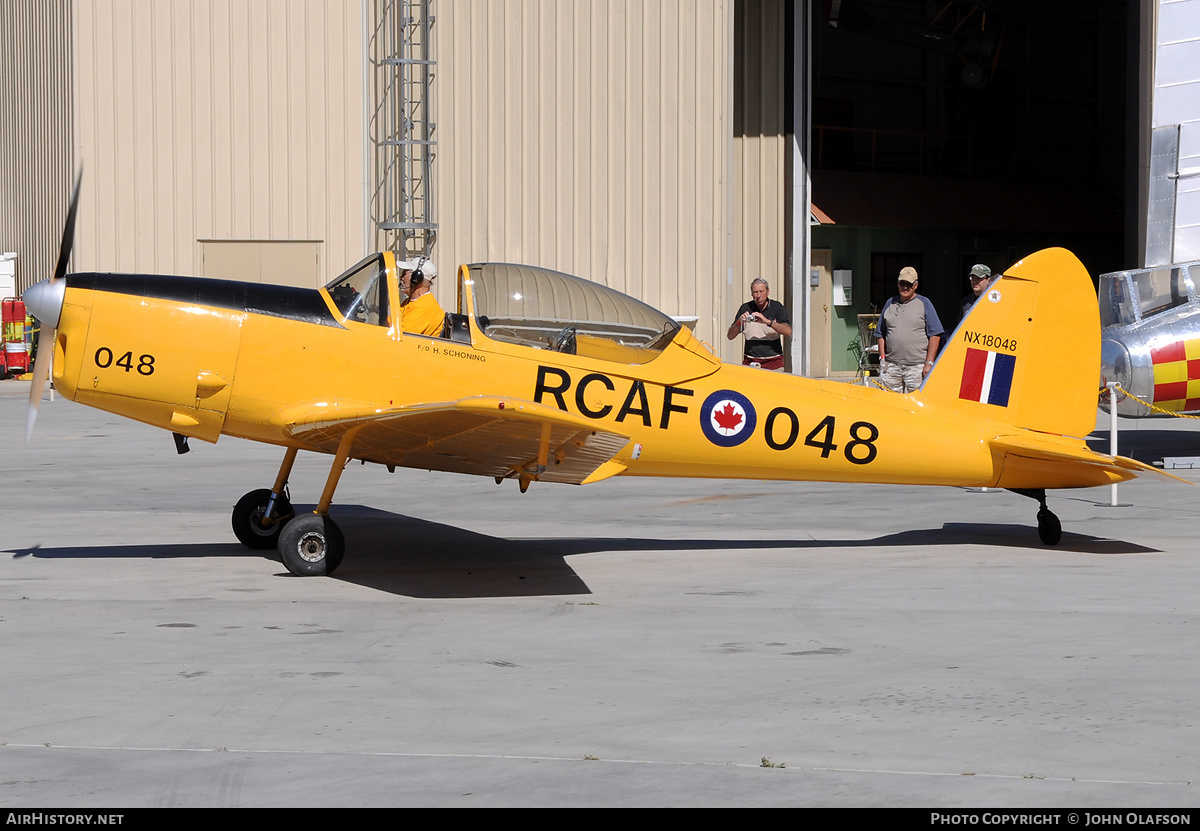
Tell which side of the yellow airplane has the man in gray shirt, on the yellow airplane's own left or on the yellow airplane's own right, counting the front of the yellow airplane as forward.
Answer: on the yellow airplane's own right

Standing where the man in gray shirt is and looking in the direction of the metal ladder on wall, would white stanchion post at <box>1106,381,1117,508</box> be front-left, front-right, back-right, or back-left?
back-left

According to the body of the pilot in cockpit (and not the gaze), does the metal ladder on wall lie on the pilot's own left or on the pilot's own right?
on the pilot's own right

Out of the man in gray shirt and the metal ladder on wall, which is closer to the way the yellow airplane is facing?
the metal ladder on wall

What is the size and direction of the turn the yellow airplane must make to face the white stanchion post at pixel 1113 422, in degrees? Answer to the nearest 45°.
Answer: approximately 135° to its right

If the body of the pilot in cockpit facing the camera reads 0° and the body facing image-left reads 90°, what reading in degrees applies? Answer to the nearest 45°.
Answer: approximately 90°

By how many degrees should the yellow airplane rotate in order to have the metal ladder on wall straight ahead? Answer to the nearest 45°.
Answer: approximately 90° to its right

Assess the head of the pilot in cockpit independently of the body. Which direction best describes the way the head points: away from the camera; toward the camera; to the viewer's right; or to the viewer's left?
to the viewer's left

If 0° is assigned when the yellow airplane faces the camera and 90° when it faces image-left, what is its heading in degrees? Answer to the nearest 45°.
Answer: approximately 90°
